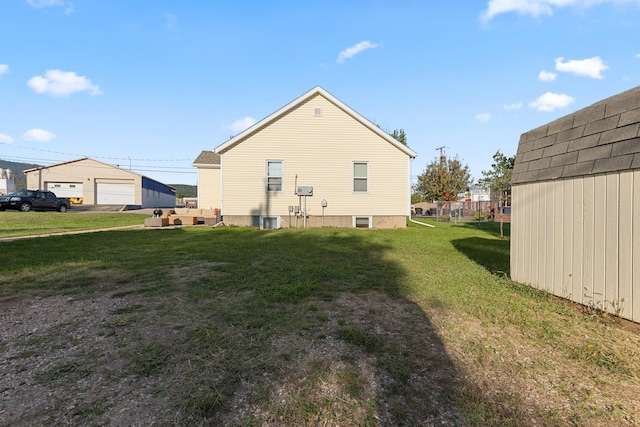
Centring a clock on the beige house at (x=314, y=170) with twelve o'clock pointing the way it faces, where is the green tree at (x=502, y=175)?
The green tree is roughly at 6 o'clock from the beige house.

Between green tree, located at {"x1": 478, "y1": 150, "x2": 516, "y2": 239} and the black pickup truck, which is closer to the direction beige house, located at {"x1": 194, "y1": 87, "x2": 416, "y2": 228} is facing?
the black pickup truck

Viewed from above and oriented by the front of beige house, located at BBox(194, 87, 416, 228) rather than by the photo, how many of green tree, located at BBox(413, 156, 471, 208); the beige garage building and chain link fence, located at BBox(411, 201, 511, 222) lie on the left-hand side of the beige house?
0

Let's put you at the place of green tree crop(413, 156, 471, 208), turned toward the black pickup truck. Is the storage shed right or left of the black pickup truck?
left

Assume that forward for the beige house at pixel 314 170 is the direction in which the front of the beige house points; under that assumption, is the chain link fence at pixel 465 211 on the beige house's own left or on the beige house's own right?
on the beige house's own right

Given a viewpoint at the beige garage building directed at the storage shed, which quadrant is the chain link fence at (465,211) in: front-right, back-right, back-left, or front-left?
front-left

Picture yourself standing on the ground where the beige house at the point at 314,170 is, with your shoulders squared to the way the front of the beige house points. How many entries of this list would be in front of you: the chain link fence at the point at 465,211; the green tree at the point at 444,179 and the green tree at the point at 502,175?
0

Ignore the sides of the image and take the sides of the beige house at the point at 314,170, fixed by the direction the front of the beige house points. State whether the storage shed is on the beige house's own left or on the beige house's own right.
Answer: on the beige house's own left

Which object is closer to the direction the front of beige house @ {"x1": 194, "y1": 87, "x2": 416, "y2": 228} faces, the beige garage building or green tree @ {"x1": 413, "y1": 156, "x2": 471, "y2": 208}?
the beige garage building
